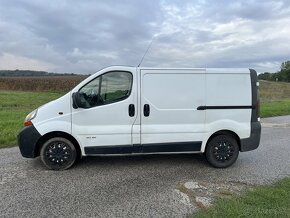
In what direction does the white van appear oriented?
to the viewer's left
